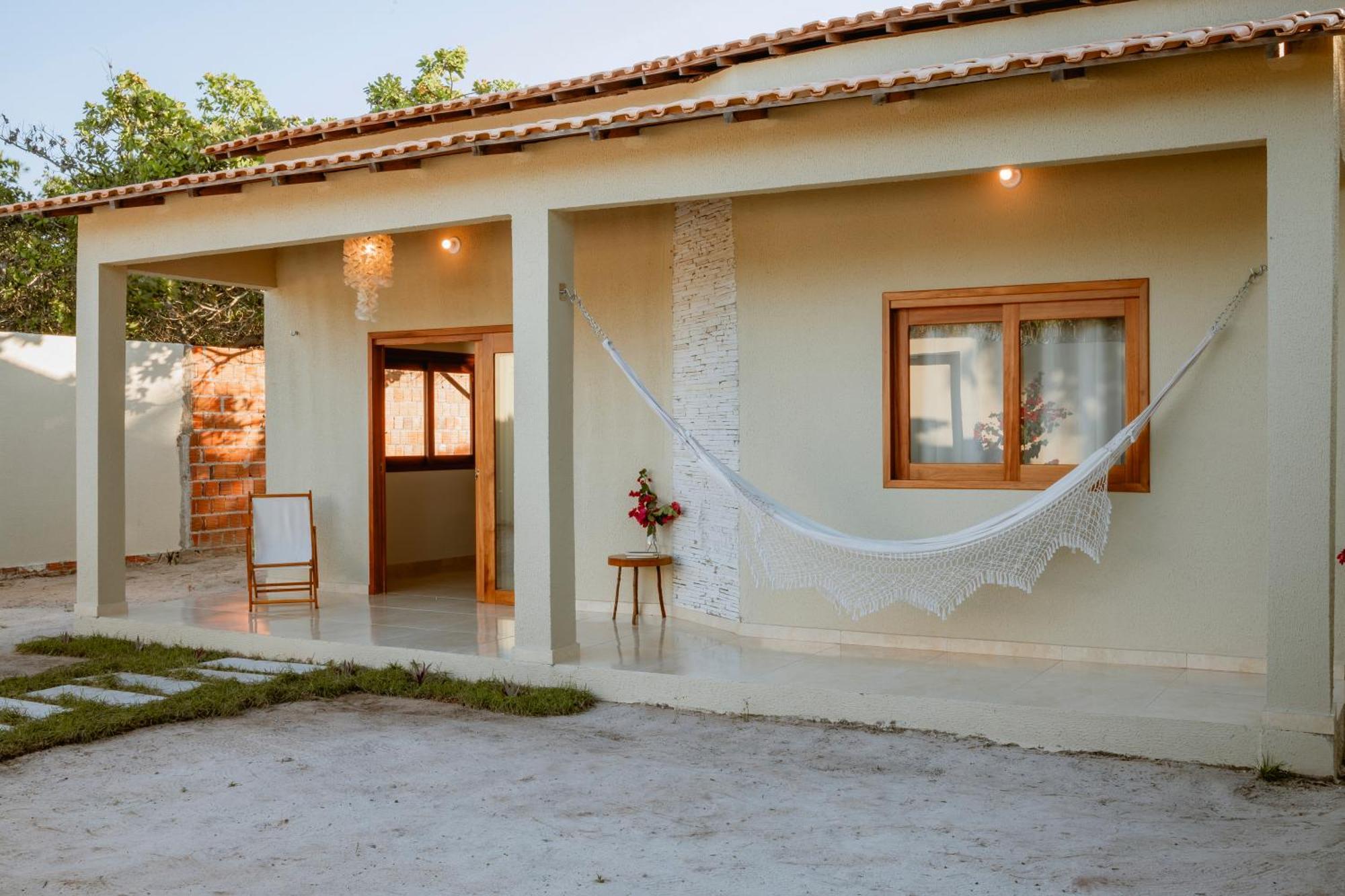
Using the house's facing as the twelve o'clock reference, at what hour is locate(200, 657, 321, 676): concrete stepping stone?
The concrete stepping stone is roughly at 2 o'clock from the house.

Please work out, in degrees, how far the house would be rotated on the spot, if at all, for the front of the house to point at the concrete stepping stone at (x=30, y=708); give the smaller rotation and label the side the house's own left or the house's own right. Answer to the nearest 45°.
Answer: approximately 45° to the house's own right

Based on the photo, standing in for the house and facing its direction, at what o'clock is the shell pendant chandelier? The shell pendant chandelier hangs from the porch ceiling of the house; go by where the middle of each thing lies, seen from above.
The shell pendant chandelier is roughly at 3 o'clock from the house.

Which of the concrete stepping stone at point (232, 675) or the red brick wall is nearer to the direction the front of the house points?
the concrete stepping stone

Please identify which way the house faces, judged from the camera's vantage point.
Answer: facing the viewer and to the left of the viewer

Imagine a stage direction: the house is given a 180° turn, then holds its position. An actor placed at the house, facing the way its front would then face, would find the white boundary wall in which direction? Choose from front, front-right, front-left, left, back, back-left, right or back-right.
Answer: left

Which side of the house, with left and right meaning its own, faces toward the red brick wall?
right
